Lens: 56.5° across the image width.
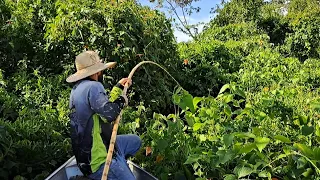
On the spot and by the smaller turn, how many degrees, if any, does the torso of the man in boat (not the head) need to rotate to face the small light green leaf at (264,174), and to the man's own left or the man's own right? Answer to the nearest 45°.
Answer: approximately 45° to the man's own right

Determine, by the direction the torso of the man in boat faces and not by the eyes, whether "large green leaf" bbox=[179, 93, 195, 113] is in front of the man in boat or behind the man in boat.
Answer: in front

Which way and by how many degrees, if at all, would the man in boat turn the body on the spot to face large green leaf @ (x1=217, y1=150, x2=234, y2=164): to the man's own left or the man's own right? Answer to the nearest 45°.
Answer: approximately 45° to the man's own right

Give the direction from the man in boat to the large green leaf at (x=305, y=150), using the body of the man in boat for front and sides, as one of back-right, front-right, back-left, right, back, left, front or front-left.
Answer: front-right

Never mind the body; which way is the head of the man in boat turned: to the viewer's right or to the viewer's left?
to the viewer's right

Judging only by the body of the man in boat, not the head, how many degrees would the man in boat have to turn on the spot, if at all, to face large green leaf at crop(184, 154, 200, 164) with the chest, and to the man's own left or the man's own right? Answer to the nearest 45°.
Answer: approximately 45° to the man's own right

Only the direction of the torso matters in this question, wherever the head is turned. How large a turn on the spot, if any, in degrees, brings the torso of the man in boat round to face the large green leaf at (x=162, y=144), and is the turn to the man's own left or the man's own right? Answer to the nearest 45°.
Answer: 0° — they already face it

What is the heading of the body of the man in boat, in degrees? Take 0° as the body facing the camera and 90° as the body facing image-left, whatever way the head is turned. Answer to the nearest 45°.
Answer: approximately 225°

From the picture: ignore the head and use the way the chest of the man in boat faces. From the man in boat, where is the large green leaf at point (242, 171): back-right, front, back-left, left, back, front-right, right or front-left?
front-right

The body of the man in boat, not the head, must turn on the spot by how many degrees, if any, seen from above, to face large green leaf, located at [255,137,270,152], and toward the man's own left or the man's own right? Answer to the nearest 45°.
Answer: approximately 45° to the man's own right
